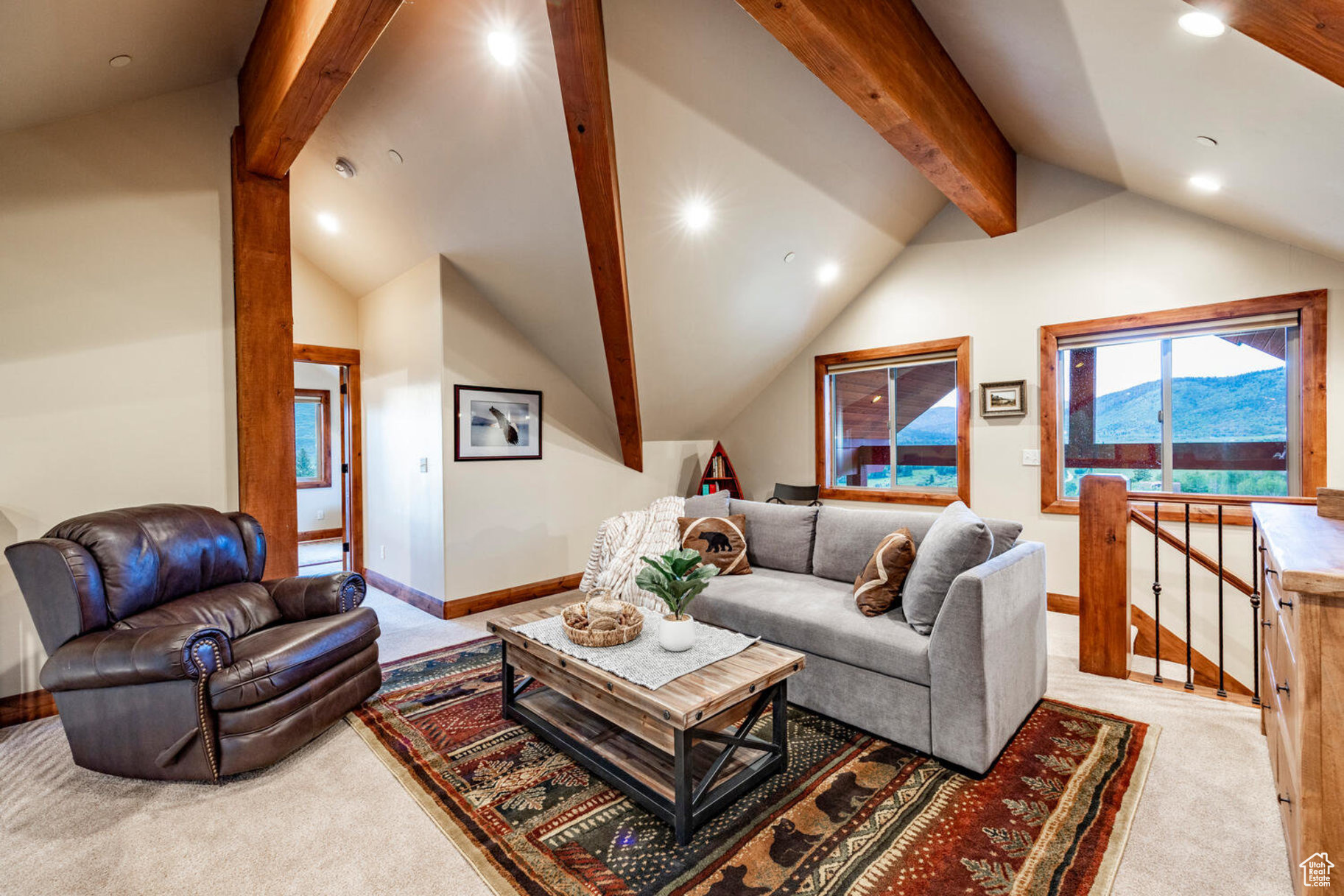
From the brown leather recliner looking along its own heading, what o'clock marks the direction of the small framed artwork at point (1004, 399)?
The small framed artwork is roughly at 11 o'clock from the brown leather recliner.

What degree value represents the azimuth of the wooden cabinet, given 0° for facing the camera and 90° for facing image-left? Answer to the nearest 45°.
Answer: approximately 90°

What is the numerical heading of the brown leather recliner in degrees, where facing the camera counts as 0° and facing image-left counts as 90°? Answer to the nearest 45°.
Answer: approximately 315°

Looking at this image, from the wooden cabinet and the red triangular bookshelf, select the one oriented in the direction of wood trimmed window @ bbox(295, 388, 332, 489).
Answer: the wooden cabinet

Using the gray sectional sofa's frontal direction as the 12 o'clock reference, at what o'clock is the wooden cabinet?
The wooden cabinet is roughly at 9 o'clock from the gray sectional sofa.

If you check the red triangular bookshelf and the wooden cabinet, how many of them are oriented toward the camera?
1

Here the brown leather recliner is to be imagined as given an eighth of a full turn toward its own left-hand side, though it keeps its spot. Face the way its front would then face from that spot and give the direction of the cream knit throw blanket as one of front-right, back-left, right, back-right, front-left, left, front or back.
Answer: front

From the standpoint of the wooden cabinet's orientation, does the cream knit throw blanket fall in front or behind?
in front

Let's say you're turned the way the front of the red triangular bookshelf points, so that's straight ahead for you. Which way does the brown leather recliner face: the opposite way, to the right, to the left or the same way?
to the left

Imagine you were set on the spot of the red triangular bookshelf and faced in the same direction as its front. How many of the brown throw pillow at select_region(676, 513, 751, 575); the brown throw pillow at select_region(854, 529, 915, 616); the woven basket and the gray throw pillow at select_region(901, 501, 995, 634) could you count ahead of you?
4

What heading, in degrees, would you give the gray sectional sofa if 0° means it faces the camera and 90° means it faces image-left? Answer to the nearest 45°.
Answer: approximately 45°
